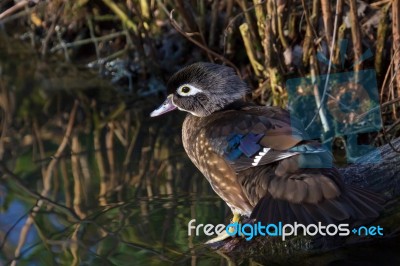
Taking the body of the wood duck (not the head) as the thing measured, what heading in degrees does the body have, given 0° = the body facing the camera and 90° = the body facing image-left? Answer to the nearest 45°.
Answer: approximately 90°
